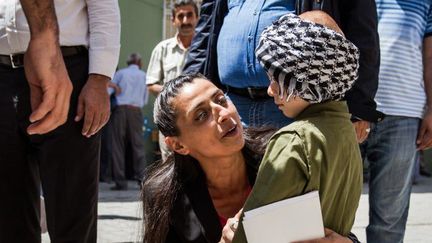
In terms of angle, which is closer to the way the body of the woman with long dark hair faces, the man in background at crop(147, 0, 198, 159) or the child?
the child

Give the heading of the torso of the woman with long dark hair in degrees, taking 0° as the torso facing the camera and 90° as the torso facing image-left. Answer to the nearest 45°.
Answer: approximately 315°

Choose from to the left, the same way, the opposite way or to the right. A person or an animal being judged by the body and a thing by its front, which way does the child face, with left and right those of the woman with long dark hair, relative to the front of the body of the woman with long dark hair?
the opposite way

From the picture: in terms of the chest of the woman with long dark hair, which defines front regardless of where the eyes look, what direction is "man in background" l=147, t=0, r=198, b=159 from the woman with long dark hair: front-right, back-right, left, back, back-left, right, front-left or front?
back-left

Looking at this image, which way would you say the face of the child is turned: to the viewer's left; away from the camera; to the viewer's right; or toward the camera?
to the viewer's left

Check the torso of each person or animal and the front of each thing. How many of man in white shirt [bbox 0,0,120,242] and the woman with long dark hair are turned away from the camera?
0

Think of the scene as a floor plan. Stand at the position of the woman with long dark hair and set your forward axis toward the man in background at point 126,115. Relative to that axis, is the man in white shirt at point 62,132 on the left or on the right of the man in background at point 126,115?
left

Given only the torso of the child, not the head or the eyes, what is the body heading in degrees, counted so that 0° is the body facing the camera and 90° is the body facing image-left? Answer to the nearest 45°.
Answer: approximately 135°
